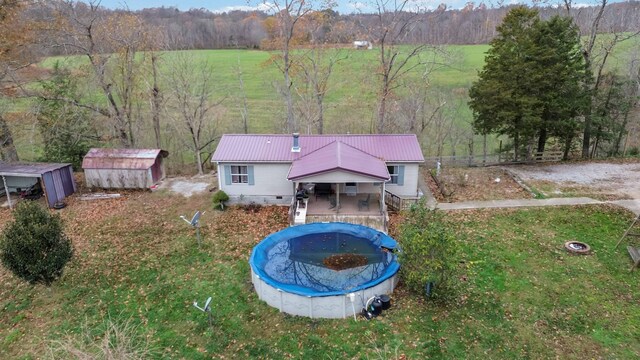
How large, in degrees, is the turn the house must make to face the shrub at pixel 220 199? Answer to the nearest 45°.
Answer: approximately 90° to its right

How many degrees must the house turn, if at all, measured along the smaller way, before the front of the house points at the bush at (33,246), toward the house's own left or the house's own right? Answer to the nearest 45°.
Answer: approximately 45° to the house's own right

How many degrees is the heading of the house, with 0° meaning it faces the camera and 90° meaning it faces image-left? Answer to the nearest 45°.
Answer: approximately 0°

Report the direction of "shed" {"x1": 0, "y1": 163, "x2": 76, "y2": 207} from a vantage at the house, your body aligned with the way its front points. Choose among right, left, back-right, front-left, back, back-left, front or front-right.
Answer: right

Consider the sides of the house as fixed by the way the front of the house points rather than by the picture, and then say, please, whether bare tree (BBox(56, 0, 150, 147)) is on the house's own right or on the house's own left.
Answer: on the house's own right

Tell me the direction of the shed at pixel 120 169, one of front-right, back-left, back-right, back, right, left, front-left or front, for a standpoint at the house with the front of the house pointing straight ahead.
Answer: right

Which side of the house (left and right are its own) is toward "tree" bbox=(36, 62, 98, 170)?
right

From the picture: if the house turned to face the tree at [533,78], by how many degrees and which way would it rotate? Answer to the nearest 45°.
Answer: approximately 90° to its left
